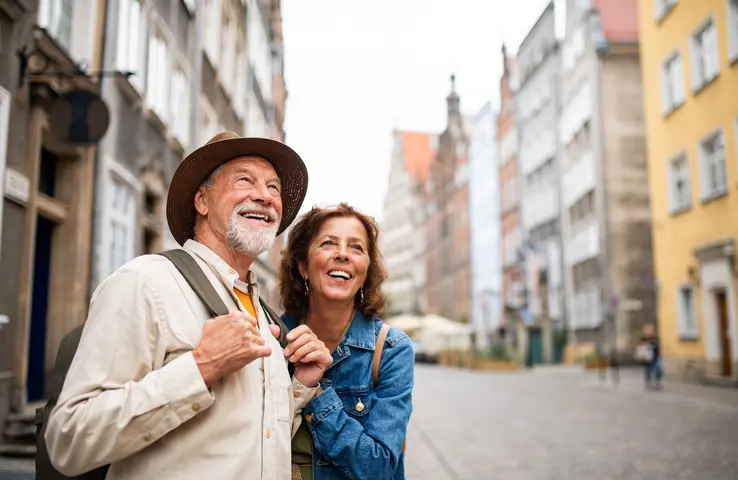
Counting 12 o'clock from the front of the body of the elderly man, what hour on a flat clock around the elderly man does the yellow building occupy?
The yellow building is roughly at 9 o'clock from the elderly man.

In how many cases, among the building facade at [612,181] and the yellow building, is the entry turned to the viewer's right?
0

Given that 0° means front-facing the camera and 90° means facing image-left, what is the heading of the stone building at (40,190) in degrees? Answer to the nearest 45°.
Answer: approximately 315°

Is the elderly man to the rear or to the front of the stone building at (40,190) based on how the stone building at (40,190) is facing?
to the front

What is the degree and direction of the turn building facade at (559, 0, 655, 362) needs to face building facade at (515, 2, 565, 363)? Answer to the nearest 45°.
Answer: approximately 90° to its right

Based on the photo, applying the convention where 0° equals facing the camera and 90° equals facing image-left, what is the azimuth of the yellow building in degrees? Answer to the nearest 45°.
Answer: approximately 45°

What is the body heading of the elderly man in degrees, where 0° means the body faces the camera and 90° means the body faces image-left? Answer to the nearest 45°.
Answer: approximately 315°

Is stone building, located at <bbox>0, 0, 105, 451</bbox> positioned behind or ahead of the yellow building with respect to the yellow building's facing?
ahead

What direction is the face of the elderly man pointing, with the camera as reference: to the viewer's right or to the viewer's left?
to the viewer's right

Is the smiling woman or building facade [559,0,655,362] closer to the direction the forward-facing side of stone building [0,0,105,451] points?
the smiling woman

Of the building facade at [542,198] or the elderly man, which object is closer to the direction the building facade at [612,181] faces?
the elderly man

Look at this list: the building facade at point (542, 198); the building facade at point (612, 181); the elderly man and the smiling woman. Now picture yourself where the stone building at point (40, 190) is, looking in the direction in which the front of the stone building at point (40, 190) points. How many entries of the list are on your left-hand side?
2

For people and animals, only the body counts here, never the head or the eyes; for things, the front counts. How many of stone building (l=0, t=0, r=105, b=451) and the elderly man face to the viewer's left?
0

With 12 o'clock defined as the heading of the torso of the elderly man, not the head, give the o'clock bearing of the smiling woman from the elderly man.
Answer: The smiling woman is roughly at 9 o'clock from the elderly man.

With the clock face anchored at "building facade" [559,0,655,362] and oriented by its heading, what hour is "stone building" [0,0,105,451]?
The stone building is roughly at 11 o'clock from the building facade.

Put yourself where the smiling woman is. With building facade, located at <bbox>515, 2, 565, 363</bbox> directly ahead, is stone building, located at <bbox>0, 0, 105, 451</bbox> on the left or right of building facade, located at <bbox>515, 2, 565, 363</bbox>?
left

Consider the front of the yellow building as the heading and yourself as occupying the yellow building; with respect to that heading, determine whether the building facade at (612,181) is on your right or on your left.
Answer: on your right

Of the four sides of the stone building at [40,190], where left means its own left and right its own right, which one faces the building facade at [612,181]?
left
